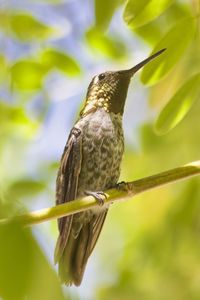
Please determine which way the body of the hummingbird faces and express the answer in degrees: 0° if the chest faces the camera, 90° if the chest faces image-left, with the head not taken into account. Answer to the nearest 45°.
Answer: approximately 315°

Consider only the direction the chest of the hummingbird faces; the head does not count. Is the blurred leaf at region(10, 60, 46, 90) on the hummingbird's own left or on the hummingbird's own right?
on the hummingbird's own right
